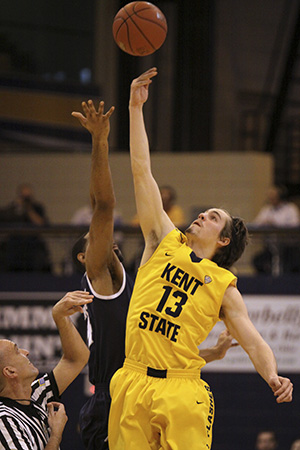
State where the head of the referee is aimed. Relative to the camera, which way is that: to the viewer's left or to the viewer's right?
to the viewer's right

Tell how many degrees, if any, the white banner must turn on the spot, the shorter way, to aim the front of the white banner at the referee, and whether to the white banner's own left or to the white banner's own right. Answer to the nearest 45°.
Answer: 0° — it already faces them

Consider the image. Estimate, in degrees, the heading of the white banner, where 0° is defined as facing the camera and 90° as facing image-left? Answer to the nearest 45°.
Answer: approximately 0°
